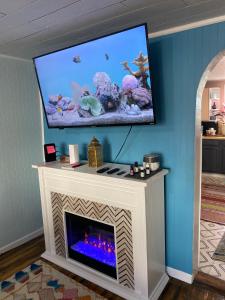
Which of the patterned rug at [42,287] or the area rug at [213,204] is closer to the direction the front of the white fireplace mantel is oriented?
the patterned rug

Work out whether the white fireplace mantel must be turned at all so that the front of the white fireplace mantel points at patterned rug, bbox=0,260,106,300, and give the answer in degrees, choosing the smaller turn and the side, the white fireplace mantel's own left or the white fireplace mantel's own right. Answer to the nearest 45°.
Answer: approximately 45° to the white fireplace mantel's own right

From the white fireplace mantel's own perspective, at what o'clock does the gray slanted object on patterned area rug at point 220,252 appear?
The gray slanted object on patterned area rug is roughly at 7 o'clock from the white fireplace mantel.

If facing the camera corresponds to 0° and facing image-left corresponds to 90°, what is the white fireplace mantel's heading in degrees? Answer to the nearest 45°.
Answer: approximately 45°
